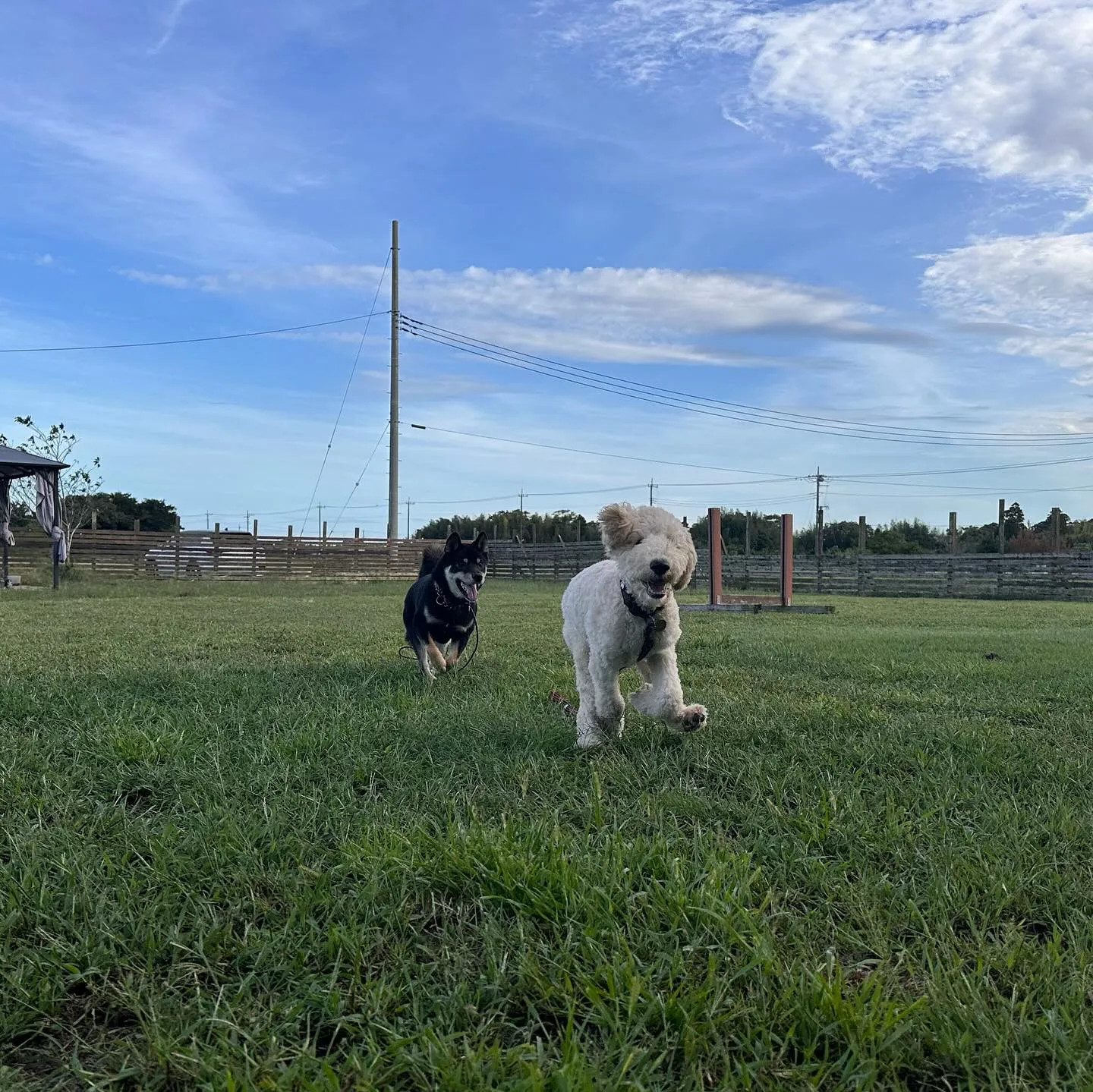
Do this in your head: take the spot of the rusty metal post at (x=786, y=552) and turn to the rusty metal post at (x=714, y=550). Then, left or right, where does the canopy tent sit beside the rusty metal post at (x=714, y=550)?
right

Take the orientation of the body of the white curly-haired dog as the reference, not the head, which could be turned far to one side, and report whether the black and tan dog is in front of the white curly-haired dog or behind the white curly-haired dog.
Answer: behind

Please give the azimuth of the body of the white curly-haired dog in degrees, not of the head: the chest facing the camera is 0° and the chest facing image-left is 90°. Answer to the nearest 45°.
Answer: approximately 315°

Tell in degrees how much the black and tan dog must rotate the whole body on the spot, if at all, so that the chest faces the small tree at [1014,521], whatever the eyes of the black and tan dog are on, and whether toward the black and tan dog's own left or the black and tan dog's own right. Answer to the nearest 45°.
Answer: approximately 90° to the black and tan dog's own left

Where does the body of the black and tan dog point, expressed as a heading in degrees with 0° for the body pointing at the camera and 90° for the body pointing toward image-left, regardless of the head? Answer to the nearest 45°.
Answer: approximately 315°

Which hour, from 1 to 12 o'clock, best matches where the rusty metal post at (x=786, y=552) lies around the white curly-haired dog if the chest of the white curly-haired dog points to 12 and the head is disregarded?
The rusty metal post is roughly at 8 o'clock from the white curly-haired dog.

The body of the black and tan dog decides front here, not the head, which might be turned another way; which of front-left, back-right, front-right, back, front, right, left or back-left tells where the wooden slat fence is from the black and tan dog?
back-left

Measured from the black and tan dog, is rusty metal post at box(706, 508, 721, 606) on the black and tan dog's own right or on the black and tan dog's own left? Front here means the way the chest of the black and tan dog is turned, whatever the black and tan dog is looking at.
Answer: on the black and tan dog's own left

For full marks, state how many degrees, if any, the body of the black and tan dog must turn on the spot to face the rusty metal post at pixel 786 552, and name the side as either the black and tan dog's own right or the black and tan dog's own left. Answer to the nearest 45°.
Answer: approximately 90° to the black and tan dog's own left

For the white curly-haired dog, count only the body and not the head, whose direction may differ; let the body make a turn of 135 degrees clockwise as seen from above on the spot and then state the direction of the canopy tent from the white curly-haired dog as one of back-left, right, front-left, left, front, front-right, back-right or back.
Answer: front-right

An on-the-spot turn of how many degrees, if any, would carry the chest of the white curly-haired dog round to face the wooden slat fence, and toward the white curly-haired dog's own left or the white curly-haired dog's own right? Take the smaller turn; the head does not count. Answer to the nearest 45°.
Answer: approximately 135° to the white curly-haired dog's own left

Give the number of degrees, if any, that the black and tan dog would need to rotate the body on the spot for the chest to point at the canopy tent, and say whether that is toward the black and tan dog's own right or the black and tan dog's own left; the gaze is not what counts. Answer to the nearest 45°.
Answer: approximately 180°
